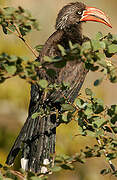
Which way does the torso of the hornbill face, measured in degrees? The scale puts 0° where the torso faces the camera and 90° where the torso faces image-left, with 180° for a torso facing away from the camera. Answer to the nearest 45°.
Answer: approximately 270°
